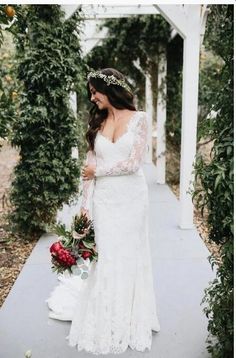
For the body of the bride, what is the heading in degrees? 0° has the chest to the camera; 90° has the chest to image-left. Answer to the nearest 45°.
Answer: approximately 0°

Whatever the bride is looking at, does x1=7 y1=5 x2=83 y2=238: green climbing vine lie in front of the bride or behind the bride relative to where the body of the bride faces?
behind

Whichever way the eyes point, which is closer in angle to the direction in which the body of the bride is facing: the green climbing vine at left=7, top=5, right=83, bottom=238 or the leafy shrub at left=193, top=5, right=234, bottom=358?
the leafy shrub

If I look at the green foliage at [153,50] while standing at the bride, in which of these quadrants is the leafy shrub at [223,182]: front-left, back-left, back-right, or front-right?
back-right

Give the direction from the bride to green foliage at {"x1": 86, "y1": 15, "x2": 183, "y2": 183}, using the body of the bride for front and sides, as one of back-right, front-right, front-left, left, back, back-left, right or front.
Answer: back

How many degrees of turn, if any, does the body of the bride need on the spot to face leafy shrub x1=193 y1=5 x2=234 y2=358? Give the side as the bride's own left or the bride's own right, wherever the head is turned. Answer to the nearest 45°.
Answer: approximately 45° to the bride's own left
